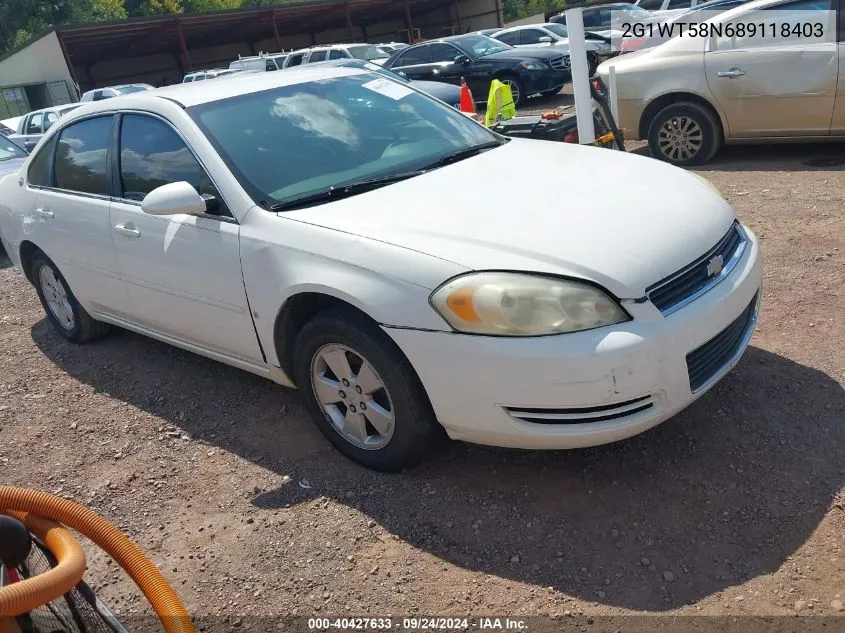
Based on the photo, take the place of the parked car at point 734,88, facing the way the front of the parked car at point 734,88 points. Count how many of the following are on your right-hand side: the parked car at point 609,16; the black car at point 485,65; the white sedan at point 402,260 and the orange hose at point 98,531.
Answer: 2

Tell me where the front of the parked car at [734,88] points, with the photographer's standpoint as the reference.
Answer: facing to the right of the viewer

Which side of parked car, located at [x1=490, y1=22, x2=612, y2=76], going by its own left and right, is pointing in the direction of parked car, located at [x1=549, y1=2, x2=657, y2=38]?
left

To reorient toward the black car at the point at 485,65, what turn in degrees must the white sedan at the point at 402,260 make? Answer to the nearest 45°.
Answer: approximately 135° to its left

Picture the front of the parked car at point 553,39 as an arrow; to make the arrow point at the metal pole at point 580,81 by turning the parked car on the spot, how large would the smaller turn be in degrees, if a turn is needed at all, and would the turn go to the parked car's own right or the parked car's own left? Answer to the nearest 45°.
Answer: approximately 45° to the parked car's own right

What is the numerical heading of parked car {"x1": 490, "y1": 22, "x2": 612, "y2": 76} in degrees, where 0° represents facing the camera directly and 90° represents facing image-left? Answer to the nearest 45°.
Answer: approximately 315°

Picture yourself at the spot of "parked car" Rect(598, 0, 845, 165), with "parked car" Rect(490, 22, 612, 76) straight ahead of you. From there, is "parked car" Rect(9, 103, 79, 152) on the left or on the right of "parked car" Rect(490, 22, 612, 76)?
left

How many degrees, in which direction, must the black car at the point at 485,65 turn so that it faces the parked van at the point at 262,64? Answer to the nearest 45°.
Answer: approximately 180°

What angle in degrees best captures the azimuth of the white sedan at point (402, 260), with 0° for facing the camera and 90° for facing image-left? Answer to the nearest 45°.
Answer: approximately 315°

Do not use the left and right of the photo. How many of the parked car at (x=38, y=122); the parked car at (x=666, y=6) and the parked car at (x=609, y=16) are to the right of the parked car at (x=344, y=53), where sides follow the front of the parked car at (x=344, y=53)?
1

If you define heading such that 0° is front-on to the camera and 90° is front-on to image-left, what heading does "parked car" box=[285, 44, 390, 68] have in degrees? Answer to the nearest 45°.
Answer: approximately 315°

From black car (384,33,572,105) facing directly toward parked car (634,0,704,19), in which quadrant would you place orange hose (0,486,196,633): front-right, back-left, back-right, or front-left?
back-right
